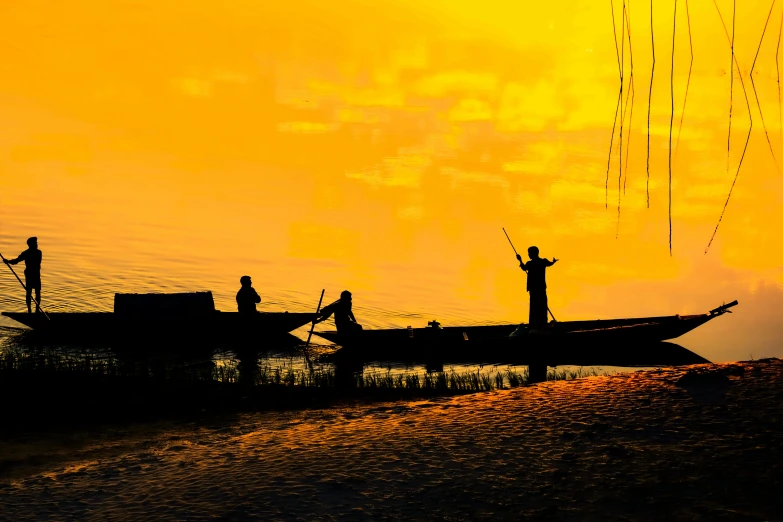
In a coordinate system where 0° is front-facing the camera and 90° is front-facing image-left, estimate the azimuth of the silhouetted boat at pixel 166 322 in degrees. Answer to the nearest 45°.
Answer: approximately 270°

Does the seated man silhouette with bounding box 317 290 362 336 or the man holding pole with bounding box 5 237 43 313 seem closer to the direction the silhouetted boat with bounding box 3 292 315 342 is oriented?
the seated man silhouette

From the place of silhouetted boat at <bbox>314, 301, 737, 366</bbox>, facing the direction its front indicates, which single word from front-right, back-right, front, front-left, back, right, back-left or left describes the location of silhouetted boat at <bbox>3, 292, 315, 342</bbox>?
back

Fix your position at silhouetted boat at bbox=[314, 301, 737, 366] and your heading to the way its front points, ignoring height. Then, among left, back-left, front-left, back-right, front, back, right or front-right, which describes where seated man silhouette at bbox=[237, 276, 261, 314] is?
back

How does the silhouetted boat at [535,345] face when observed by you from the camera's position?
facing to the right of the viewer

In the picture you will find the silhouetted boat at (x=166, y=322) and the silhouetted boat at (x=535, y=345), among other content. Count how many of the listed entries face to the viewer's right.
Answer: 2

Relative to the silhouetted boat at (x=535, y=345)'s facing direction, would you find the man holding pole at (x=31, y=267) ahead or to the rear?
to the rear
